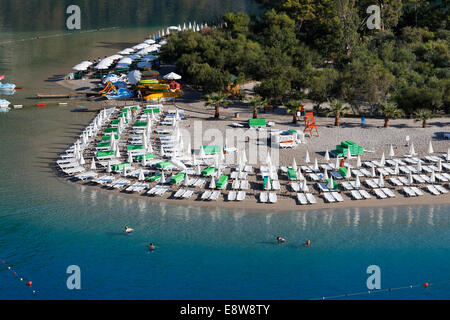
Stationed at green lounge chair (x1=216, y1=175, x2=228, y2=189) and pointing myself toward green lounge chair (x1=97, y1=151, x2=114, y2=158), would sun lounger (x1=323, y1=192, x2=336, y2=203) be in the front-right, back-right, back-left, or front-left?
back-right

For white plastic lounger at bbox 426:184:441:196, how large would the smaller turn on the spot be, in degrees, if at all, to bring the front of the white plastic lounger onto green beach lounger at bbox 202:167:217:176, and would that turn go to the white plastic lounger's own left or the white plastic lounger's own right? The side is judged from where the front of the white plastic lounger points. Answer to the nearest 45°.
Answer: approximately 135° to the white plastic lounger's own right

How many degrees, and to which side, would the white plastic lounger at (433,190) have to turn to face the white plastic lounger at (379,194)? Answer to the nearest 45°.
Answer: approximately 90° to its right

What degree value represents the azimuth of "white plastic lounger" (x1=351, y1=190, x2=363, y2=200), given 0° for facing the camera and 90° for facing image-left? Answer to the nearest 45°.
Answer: approximately 315°

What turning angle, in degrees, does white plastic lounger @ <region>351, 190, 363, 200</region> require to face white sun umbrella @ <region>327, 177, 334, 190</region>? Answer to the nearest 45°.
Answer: approximately 135° to its right

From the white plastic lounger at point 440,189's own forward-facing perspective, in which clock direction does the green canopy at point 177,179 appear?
The green canopy is roughly at 4 o'clock from the white plastic lounger.

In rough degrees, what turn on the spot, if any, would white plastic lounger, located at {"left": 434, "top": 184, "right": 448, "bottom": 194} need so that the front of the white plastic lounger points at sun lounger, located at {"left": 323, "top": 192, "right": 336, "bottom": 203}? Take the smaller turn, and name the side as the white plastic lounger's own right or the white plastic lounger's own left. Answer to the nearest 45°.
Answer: approximately 90° to the white plastic lounger's own right

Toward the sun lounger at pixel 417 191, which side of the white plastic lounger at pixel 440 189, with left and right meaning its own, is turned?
right

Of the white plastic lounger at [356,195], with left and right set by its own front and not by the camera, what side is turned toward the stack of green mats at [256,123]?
back

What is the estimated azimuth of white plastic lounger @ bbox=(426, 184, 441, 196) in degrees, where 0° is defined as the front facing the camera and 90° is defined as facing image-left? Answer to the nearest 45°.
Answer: approximately 315°
